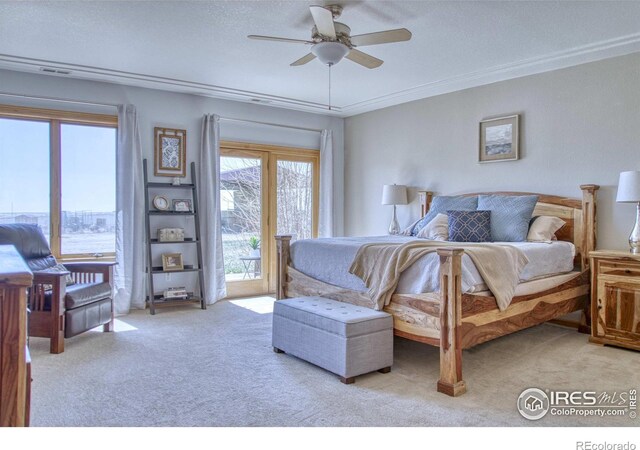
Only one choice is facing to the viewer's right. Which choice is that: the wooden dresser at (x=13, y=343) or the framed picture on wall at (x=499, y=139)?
the wooden dresser

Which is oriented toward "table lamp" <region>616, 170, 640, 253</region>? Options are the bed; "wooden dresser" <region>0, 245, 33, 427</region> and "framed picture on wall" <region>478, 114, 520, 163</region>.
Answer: the wooden dresser

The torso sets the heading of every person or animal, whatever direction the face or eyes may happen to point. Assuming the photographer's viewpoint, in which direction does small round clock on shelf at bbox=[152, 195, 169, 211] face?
facing the viewer and to the right of the viewer

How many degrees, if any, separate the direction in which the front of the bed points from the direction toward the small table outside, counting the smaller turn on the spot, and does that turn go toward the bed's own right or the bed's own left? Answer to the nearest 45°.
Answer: approximately 90° to the bed's own right

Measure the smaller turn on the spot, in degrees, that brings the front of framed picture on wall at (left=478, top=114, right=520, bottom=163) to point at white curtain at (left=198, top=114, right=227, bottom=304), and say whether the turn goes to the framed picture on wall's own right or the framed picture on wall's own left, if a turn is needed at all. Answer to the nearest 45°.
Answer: approximately 45° to the framed picture on wall's own right

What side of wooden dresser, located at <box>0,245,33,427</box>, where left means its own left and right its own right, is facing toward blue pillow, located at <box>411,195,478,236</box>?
front

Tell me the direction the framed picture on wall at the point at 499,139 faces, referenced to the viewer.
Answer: facing the viewer and to the left of the viewer

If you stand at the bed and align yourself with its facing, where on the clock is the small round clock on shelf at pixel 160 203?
The small round clock on shelf is roughly at 2 o'clock from the bed.

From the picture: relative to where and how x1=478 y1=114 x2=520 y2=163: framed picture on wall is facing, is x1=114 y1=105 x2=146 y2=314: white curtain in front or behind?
in front

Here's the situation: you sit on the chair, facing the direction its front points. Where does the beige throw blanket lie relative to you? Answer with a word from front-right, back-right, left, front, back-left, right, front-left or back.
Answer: front

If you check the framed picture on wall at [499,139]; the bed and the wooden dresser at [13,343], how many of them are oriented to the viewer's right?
1

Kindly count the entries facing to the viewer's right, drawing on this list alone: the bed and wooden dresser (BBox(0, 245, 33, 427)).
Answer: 1

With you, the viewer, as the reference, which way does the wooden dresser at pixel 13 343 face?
facing to the right of the viewer

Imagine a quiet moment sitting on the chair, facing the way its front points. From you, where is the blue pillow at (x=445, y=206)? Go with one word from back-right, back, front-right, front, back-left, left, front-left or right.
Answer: front-left

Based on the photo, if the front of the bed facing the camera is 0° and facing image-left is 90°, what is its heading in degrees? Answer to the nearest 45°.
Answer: approximately 45°

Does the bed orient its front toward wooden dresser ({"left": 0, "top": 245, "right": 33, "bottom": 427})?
yes

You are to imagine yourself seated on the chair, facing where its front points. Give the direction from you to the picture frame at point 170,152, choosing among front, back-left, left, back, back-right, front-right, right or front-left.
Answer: left

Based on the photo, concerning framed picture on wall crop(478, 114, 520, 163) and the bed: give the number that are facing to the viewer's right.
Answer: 0
